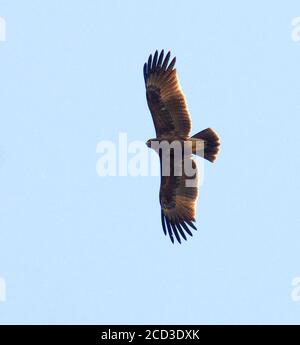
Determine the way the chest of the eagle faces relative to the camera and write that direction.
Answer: to the viewer's left
